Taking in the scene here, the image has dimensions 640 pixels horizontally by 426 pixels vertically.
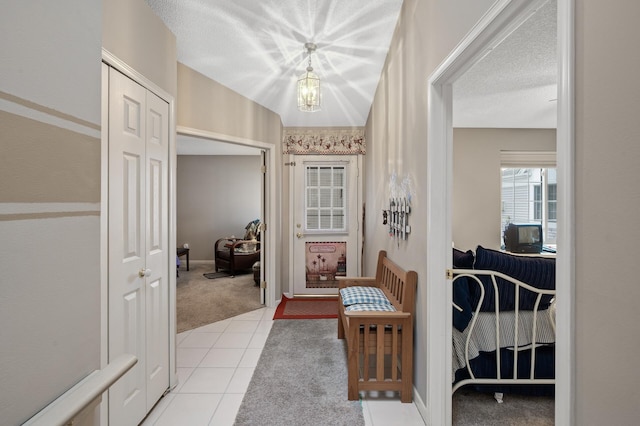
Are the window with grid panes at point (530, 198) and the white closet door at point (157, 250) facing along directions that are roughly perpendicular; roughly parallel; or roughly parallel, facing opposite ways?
roughly perpendicular

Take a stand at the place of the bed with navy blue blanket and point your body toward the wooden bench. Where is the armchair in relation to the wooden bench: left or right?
right

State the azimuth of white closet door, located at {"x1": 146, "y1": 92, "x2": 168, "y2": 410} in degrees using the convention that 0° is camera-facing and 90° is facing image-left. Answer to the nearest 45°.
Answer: approximately 315°

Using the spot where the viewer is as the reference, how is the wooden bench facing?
facing to the left of the viewer

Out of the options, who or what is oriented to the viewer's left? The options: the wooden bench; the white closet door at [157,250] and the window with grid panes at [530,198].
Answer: the wooden bench

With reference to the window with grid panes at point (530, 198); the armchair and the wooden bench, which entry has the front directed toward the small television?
the window with grid panes

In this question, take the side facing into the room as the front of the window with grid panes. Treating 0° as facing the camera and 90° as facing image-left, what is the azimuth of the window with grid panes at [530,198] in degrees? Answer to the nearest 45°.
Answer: approximately 0°

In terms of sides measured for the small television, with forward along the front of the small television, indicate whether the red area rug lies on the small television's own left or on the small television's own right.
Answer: on the small television's own right

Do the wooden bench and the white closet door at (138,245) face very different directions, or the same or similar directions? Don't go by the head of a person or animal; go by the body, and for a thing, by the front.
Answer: very different directions

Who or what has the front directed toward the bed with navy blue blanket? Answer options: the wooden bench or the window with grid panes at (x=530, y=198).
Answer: the window with grid panes

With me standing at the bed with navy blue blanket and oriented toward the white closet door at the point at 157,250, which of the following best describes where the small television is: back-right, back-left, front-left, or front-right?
back-right
